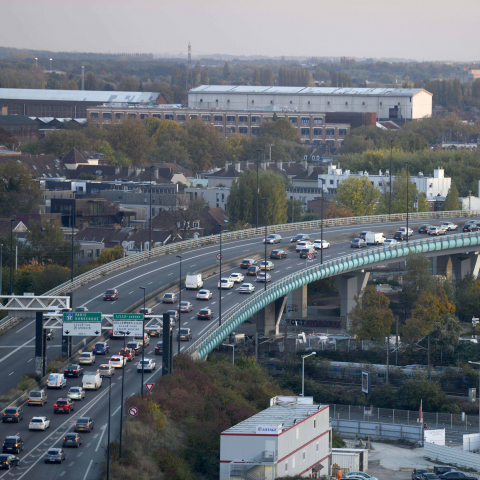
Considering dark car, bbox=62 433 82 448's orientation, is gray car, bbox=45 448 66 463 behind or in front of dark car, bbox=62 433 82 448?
behind

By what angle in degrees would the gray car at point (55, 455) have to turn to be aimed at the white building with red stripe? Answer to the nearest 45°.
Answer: approximately 45° to its right

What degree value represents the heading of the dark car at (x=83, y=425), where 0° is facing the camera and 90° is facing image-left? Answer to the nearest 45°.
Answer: approximately 225°

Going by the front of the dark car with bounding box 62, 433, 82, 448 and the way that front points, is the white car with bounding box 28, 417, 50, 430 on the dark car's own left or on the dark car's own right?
on the dark car's own left

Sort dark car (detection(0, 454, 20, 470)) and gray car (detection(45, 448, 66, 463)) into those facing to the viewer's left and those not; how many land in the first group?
0

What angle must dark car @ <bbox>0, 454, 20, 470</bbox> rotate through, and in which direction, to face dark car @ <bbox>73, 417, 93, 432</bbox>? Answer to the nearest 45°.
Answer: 0° — it already faces it

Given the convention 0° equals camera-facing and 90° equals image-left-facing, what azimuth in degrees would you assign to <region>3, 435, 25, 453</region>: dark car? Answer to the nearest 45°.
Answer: approximately 225°

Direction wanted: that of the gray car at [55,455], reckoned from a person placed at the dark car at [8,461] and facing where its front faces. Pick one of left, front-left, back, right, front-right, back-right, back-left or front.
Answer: front-right

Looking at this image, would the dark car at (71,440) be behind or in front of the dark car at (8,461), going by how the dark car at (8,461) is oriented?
in front

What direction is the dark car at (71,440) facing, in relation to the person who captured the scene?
facing away from the viewer and to the right of the viewer

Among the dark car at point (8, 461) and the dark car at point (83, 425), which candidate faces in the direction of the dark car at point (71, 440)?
the dark car at point (8, 461)

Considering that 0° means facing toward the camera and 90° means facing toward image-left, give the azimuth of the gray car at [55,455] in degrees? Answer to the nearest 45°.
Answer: approximately 225°

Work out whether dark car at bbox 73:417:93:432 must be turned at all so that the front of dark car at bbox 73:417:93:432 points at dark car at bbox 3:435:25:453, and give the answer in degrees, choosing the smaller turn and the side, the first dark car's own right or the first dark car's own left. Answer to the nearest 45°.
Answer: approximately 180°
